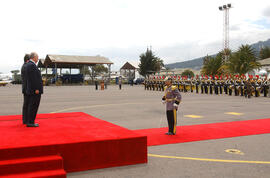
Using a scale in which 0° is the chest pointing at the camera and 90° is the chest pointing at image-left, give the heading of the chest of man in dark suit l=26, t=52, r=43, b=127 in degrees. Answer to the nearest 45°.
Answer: approximately 270°

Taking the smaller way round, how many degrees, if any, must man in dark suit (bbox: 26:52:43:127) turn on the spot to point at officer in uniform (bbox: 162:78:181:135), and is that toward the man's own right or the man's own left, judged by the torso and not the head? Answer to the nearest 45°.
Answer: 0° — they already face them
